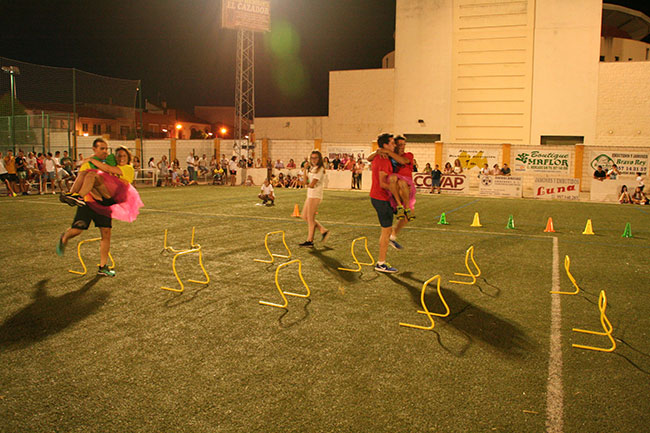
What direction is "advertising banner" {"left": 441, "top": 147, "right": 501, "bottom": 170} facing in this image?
toward the camera

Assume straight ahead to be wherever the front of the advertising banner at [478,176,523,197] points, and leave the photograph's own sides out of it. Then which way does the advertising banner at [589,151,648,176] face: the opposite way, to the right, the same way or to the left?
the same way

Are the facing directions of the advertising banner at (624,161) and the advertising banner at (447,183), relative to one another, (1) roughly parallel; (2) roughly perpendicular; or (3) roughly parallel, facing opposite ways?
roughly parallel

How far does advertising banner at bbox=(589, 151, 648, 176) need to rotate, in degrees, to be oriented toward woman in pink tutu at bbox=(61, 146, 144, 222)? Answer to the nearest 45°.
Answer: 0° — it already faces them

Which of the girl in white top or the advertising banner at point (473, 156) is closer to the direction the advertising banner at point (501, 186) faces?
the girl in white top

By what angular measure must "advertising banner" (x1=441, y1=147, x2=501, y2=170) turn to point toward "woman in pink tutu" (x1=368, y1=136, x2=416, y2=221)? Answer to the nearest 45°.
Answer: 0° — it already faces them

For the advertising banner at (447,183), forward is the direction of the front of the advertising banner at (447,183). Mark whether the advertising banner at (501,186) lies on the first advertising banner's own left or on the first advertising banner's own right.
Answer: on the first advertising banner's own left

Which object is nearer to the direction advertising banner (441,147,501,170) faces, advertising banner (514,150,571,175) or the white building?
the advertising banner

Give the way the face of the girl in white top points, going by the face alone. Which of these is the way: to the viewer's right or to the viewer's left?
to the viewer's left

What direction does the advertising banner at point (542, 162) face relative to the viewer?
toward the camera

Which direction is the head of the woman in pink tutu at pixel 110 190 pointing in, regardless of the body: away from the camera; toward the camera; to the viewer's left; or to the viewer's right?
toward the camera

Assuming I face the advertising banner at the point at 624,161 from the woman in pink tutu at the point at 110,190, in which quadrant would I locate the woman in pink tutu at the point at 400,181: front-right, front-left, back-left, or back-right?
front-right

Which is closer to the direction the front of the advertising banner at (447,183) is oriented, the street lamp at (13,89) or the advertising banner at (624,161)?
the street lamp

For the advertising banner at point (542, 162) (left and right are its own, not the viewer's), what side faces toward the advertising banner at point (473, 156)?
right
